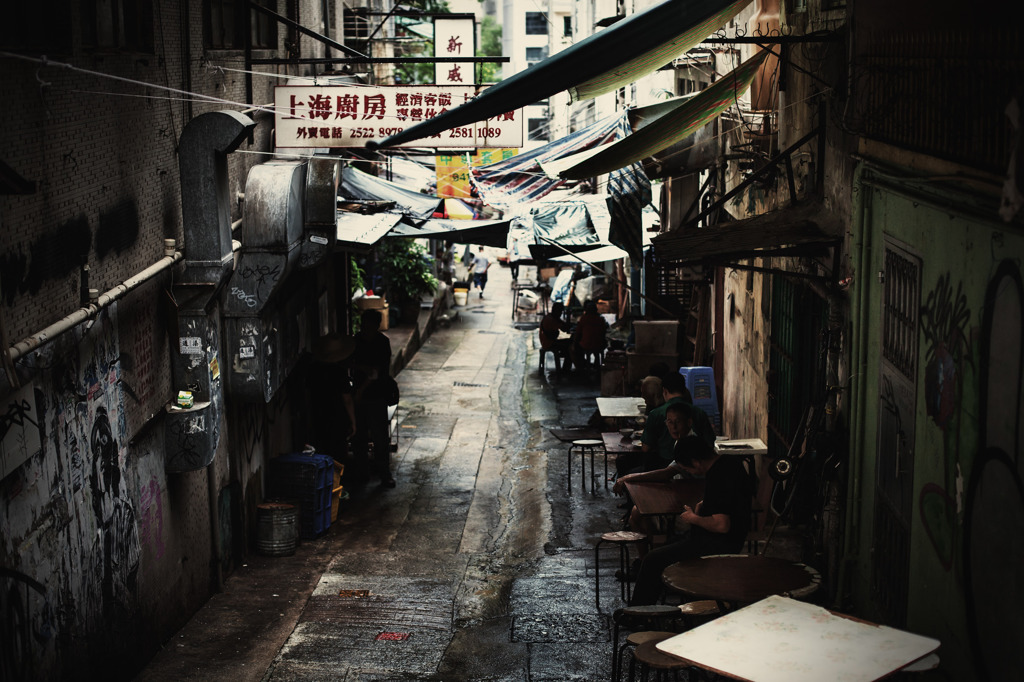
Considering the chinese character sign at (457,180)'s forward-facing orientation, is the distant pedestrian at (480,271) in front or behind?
behind

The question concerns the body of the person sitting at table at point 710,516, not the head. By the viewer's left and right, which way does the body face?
facing to the left of the viewer

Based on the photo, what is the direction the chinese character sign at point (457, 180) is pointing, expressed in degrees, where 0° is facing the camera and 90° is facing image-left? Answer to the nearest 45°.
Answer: approximately 0°

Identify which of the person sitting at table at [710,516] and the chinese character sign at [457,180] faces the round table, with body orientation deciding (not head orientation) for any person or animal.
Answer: the chinese character sign

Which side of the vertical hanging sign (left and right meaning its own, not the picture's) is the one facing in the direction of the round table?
front

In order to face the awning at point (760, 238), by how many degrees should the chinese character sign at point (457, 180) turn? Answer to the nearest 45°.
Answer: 0° — it already faces it

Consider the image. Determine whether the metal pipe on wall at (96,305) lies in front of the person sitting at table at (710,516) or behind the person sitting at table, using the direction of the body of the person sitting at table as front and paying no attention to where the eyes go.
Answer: in front

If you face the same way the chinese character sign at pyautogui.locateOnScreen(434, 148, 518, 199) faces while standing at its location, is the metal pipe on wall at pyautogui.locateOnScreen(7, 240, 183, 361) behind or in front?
in front
